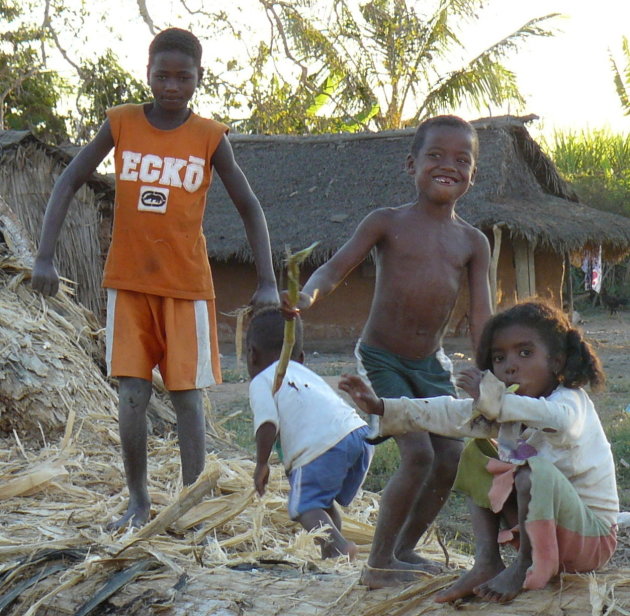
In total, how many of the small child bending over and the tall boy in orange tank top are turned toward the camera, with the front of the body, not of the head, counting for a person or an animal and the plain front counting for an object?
1

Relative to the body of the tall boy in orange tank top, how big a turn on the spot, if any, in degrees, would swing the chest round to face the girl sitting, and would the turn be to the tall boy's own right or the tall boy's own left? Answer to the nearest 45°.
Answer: approximately 45° to the tall boy's own left

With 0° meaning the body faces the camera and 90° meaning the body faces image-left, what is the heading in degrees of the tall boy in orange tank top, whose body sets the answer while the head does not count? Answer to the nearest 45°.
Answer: approximately 0°

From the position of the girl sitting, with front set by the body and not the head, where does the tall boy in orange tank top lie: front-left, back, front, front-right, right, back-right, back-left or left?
right

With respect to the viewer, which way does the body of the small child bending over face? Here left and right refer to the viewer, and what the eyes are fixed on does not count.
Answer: facing away from the viewer and to the left of the viewer

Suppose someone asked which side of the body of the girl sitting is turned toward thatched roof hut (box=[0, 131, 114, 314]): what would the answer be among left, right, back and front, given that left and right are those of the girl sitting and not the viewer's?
right

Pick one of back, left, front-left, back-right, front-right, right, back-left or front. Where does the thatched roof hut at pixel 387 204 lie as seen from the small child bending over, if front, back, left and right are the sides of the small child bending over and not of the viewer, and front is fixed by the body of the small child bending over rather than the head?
front-right

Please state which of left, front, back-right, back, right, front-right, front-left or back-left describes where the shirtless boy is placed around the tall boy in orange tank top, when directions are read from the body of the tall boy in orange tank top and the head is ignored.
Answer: front-left
